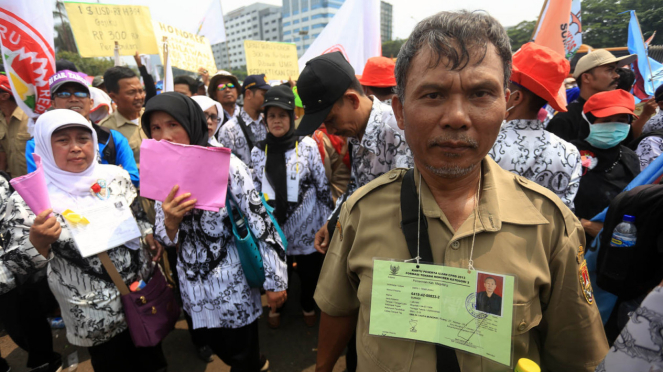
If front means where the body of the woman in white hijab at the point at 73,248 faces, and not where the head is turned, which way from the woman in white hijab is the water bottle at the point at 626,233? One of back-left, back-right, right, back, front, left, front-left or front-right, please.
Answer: front-left

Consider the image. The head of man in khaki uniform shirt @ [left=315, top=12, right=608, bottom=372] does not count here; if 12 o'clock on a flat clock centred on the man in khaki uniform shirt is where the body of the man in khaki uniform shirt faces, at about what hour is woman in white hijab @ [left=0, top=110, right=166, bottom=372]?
The woman in white hijab is roughly at 3 o'clock from the man in khaki uniform shirt.

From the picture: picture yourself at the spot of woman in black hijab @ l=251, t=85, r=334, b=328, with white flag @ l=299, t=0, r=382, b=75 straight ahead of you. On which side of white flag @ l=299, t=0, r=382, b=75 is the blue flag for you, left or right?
right

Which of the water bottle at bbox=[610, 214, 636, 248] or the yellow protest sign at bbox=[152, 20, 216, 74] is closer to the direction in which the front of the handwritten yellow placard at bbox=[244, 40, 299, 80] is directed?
the water bottle

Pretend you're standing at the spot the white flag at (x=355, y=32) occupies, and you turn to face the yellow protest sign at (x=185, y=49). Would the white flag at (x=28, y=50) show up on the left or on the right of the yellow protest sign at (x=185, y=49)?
left

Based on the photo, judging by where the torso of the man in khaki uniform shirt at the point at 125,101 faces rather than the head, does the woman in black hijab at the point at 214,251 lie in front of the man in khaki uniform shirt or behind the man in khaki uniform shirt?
in front
